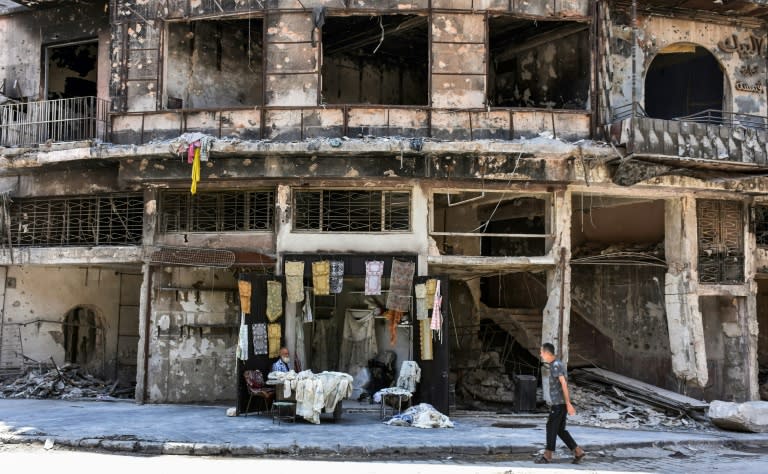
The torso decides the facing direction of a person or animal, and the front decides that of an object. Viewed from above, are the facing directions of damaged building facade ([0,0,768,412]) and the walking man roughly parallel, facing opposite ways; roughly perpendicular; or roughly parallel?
roughly perpendicular

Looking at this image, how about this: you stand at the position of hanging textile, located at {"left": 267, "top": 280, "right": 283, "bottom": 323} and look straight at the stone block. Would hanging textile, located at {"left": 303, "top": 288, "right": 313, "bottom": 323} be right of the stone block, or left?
left

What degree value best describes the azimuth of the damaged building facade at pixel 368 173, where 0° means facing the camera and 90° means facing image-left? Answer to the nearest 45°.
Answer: approximately 0°
